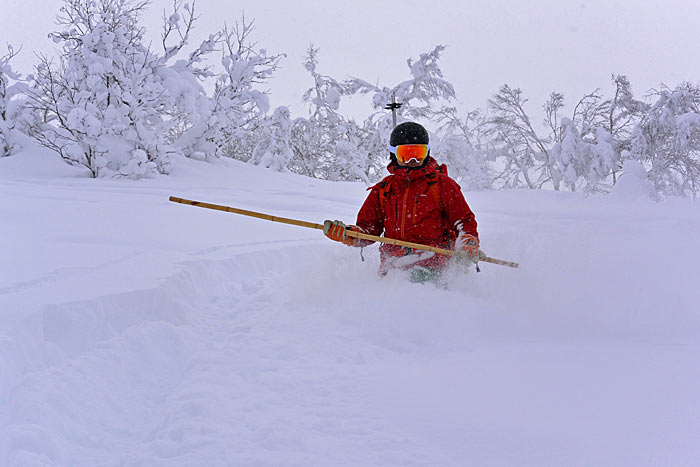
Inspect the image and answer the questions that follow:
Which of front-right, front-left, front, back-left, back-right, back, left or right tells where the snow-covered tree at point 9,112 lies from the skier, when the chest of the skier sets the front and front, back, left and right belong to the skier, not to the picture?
back-right

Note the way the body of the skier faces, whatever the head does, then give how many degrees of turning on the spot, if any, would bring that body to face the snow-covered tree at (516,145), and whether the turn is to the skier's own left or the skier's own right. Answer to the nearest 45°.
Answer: approximately 180°

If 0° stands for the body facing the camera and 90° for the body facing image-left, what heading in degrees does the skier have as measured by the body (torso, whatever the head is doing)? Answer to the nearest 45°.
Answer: approximately 0°

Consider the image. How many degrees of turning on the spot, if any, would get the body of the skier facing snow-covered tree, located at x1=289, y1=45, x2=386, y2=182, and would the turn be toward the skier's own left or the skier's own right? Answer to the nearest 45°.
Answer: approximately 180°

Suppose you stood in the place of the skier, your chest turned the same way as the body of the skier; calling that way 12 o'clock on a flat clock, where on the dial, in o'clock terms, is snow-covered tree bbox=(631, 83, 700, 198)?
The snow-covered tree is roughly at 7 o'clock from the skier.

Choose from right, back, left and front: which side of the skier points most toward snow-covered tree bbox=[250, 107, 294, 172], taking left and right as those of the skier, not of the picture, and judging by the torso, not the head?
back

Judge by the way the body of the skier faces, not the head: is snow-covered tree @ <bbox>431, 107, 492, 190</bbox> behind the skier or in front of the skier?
behind

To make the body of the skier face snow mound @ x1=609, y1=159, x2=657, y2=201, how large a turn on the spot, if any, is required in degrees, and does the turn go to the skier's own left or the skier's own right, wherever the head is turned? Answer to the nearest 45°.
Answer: approximately 135° to the skier's own left

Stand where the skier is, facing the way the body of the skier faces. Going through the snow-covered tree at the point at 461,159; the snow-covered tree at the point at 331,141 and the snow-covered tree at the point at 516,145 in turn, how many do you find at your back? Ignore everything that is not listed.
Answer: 3
